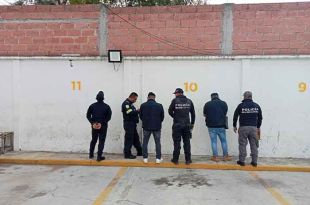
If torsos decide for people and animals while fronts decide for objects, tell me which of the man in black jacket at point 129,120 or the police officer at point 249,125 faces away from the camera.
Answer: the police officer

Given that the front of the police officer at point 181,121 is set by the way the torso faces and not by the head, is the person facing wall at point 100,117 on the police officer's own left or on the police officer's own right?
on the police officer's own left

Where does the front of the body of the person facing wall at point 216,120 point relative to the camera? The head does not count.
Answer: away from the camera

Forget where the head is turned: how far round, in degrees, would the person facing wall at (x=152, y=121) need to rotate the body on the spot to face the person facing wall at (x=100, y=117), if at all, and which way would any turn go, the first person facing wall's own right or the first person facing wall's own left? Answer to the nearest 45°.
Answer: approximately 90° to the first person facing wall's own left

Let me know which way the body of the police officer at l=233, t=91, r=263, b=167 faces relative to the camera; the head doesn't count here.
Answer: away from the camera

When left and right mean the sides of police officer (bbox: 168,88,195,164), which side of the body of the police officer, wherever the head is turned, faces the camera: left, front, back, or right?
back

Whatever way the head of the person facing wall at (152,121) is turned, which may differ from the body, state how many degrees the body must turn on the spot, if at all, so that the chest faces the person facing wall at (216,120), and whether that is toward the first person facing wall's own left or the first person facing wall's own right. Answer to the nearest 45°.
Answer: approximately 90° to the first person facing wall's own right

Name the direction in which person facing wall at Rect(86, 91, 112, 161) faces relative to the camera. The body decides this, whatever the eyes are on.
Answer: away from the camera

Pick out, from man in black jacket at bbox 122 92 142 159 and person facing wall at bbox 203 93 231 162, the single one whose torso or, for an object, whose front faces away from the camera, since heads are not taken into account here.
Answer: the person facing wall

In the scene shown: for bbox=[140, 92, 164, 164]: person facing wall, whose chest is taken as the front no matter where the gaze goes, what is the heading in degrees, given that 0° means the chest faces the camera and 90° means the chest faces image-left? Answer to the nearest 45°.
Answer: approximately 180°

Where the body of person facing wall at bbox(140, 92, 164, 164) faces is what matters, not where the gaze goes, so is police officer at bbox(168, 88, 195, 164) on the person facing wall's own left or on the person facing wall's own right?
on the person facing wall's own right
